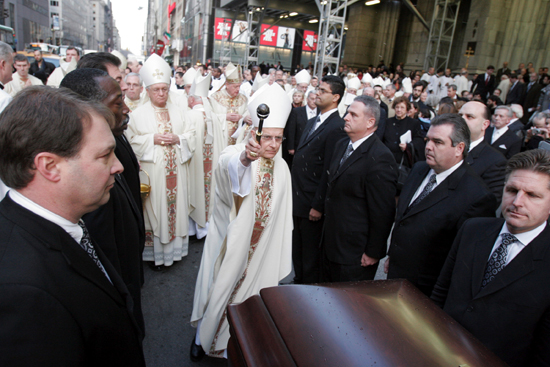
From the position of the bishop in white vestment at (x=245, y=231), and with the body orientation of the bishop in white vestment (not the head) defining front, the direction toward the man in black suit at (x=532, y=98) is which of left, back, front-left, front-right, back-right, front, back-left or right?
back-left

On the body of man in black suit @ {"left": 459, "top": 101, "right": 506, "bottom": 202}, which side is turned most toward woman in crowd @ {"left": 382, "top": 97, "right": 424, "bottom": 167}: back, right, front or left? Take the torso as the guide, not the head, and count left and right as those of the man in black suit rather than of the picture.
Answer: right

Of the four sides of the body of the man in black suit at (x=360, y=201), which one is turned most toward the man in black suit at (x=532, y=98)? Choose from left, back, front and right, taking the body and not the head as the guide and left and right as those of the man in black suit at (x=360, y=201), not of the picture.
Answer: back

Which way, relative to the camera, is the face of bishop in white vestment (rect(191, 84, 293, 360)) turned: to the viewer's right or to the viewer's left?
to the viewer's right

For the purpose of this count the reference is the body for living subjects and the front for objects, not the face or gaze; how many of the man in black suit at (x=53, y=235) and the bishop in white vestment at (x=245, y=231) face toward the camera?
1

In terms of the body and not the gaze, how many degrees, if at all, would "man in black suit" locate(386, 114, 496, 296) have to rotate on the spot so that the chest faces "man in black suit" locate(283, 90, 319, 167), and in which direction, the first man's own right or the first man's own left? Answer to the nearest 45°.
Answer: approximately 90° to the first man's own right

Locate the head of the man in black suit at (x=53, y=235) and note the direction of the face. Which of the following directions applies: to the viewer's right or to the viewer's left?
to the viewer's right

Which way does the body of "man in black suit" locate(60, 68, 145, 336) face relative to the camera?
to the viewer's right

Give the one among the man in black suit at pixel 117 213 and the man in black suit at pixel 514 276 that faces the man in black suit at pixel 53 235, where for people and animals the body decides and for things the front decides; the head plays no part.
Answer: the man in black suit at pixel 514 276

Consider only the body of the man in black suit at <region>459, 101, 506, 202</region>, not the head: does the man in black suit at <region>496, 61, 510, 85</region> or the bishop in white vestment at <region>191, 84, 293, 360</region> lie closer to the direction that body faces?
the bishop in white vestment
